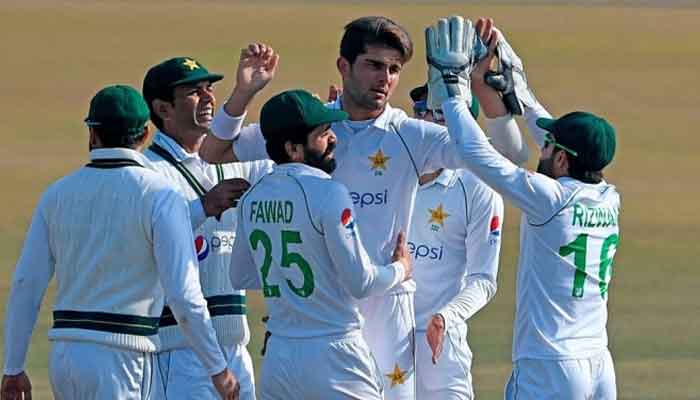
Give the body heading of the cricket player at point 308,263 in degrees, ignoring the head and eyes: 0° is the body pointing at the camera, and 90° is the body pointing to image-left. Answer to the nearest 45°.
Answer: approximately 225°

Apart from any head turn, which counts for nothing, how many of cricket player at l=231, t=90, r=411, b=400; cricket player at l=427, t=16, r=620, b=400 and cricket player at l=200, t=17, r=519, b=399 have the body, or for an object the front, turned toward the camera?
1

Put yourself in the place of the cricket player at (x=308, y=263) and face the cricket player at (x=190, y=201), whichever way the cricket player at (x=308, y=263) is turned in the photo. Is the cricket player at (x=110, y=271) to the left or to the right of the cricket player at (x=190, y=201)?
left

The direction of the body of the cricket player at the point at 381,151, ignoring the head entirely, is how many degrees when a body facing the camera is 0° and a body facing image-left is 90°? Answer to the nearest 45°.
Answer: approximately 0°

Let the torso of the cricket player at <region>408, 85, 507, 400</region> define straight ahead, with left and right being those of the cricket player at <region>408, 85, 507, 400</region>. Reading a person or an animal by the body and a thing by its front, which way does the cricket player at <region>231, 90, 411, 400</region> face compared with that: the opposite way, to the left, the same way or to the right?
the opposite way

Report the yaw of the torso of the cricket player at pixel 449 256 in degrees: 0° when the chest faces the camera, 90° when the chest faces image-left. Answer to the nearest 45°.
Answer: approximately 45°

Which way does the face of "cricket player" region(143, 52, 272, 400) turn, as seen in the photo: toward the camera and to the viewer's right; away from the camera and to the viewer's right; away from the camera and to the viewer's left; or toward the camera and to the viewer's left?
toward the camera and to the viewer's right

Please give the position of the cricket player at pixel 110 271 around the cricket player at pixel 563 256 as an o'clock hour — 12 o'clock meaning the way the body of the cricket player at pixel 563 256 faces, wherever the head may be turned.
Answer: the cricket player at pixel 110 271 is roughly at 10 o'clock from the cricket player at pixel 563 256.
